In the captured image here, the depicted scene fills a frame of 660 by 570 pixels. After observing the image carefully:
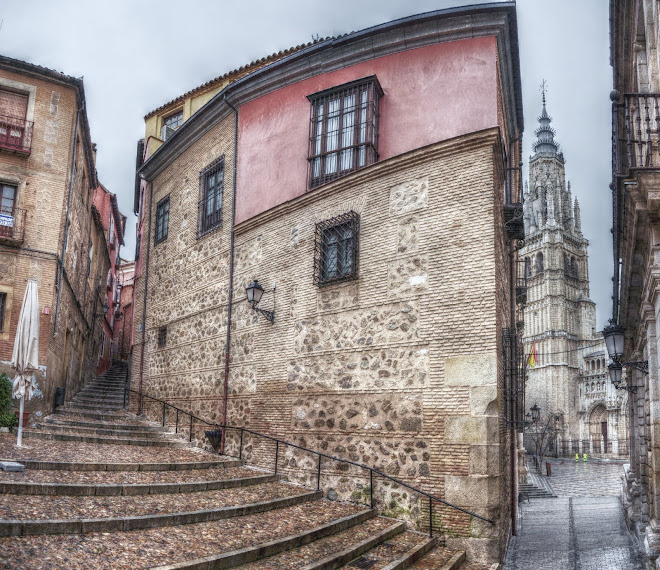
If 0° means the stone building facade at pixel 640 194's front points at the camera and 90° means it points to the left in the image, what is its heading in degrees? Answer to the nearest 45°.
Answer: approximately 90°

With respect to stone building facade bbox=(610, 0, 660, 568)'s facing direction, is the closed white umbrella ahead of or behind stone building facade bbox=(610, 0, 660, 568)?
ahead

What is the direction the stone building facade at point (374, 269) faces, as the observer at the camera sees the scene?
facing the viewer and to the left of the viewer

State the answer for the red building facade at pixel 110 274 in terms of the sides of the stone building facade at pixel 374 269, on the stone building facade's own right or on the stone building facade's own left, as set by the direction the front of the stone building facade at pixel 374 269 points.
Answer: on the stone building facade's own right

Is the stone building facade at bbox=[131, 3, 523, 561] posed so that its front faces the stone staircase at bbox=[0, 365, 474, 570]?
yes

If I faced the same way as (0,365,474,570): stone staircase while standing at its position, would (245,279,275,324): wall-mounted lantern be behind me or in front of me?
behind

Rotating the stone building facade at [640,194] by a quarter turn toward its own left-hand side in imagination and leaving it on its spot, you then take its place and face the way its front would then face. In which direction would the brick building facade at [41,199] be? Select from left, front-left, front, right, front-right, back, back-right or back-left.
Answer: right

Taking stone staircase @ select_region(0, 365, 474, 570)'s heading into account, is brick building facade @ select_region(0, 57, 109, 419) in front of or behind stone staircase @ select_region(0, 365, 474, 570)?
behind

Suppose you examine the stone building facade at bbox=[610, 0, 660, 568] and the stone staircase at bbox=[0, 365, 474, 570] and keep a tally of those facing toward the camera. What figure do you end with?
1

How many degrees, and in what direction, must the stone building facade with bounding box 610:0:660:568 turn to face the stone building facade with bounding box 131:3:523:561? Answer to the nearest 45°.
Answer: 0° — it already faces it

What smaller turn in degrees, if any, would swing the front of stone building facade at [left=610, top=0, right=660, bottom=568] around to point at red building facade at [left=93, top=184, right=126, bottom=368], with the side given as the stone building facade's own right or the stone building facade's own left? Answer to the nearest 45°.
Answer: approximately 45° to the stone building facade's own right

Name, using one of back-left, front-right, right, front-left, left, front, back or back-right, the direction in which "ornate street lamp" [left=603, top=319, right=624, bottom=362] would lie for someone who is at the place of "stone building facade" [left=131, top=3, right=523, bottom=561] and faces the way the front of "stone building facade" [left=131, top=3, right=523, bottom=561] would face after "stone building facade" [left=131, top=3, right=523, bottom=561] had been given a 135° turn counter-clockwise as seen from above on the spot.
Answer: front

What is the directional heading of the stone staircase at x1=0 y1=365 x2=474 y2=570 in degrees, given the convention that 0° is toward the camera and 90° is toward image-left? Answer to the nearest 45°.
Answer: approximately 0°

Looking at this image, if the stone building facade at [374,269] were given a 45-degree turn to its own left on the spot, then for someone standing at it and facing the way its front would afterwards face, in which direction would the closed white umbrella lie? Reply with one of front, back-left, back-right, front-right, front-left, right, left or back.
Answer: right
